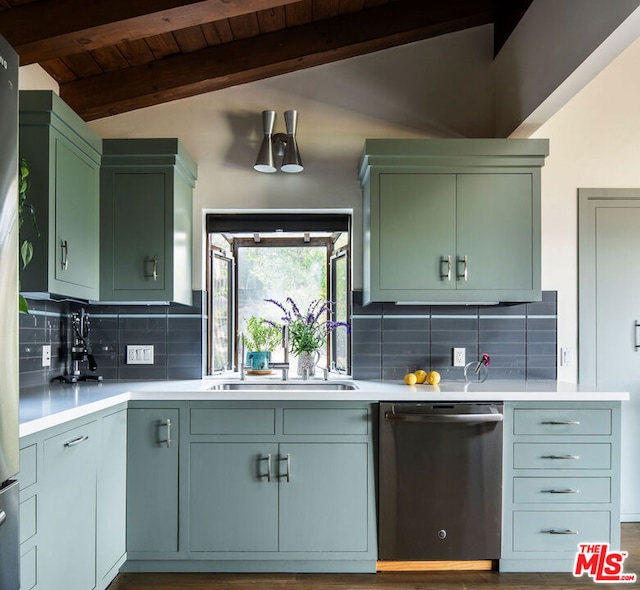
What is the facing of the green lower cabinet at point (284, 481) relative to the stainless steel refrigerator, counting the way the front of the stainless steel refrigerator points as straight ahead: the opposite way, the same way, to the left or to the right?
to the right

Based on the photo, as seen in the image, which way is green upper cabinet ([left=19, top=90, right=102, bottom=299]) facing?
to the viewer's right

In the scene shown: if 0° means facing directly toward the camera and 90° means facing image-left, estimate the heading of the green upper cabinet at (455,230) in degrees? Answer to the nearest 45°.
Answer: approximately 0°

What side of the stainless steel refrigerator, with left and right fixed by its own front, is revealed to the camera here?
right
